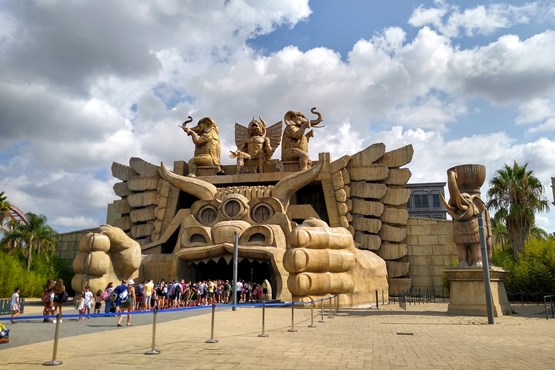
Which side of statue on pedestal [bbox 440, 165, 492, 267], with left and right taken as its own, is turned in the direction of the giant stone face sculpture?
right

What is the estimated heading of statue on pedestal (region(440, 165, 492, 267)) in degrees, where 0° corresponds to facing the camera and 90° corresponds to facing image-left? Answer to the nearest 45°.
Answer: approximately 45°

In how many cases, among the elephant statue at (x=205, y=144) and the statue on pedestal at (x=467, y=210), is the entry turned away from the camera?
0

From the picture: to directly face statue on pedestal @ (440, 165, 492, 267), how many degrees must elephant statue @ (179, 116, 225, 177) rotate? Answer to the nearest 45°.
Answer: approximately 135° to its left

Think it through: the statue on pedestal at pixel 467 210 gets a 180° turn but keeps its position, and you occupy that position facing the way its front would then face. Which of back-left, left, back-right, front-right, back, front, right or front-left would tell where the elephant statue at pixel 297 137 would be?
left
